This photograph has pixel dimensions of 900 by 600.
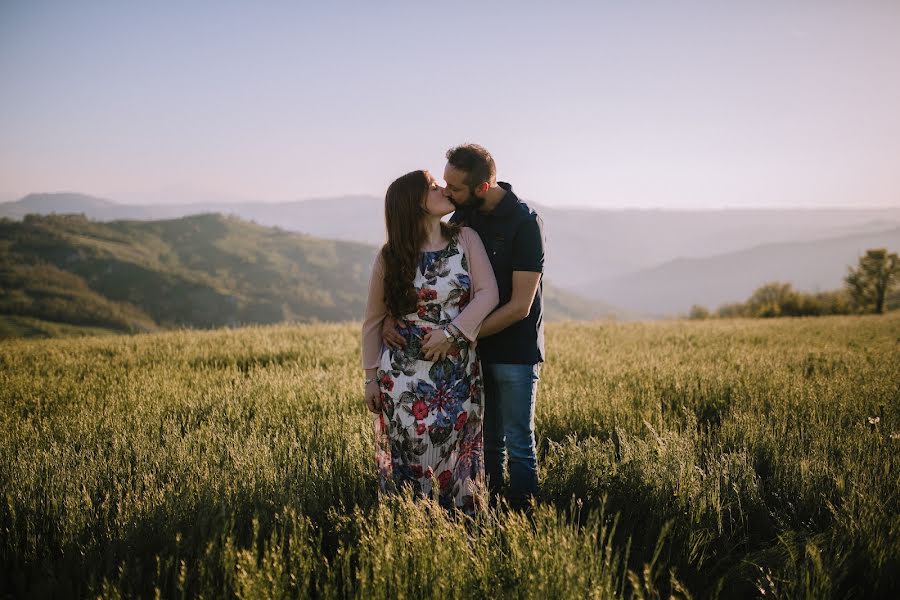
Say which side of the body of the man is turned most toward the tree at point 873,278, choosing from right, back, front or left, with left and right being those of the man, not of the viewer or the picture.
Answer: back

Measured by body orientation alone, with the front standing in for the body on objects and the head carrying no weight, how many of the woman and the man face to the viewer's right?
0

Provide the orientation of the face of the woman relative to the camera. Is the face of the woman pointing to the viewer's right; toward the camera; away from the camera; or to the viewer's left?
to the viewer's right

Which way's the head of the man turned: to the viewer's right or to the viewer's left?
to the viewer's left

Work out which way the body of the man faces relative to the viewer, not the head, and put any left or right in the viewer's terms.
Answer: facing the viewer and to the left of the viewer

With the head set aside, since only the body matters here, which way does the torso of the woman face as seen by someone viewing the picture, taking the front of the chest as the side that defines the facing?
toward the camera

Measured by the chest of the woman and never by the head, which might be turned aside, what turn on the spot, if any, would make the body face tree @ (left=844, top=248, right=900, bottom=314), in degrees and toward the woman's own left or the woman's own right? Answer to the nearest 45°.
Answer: approximately 135° to the woman's own left
